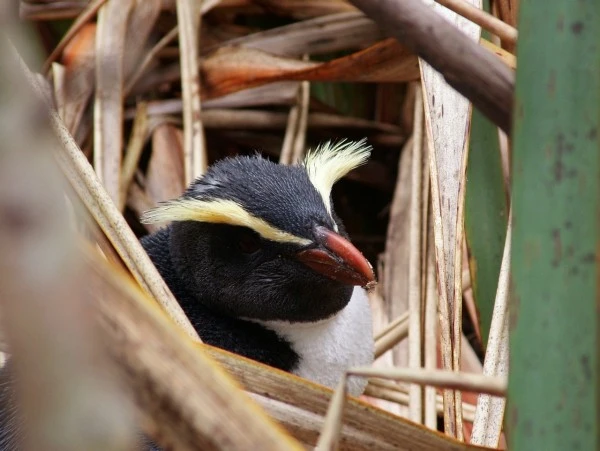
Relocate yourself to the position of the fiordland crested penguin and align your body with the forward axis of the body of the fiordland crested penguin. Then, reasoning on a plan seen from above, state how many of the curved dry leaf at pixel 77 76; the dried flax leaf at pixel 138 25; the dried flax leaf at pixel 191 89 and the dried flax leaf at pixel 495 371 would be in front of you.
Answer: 1

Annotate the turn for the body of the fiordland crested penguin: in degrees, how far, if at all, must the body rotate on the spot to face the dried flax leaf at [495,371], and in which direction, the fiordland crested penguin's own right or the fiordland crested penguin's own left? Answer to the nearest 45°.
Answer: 0° — it already faces it

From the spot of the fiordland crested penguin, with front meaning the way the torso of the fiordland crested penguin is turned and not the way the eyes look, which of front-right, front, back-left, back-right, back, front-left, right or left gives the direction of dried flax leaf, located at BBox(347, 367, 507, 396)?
front-right

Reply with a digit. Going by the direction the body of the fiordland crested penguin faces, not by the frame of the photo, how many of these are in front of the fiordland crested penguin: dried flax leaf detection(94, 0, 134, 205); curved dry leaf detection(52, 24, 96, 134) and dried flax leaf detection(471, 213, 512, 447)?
1

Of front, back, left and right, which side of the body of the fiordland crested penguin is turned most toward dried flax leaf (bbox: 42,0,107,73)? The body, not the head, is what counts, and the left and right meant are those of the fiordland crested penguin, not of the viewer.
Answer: back

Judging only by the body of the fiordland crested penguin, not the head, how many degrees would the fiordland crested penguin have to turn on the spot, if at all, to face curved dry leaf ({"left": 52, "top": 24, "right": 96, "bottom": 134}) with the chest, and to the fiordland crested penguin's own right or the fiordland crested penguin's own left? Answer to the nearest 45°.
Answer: approximately 180°

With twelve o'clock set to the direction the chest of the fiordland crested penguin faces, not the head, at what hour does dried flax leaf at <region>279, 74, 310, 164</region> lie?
The dried flax leaf is roughly at 8 o'clock from the fiordland crested penguin.

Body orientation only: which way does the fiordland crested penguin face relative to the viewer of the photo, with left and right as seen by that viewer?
facing the viewer and to the right of the viewer

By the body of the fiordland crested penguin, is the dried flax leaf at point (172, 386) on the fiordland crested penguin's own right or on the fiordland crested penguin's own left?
on the fiordland crested penguin's own right

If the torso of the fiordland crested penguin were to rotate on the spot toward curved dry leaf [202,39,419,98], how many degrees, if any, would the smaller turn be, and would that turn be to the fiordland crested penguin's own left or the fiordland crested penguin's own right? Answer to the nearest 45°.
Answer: approximately 135° to the fiordland crested penguin's own left

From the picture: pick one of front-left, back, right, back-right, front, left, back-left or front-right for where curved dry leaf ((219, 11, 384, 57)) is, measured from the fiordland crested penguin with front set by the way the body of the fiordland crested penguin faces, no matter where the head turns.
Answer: back-left

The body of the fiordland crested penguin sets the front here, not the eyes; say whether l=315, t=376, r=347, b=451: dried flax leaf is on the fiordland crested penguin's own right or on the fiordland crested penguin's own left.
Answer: on the fiordland crested penguin's own right
